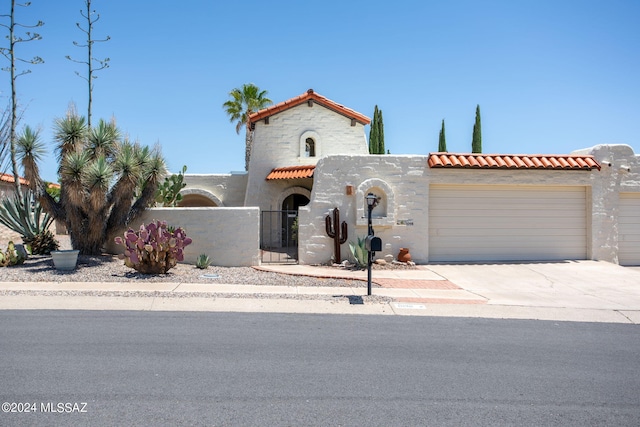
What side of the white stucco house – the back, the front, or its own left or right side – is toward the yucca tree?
right

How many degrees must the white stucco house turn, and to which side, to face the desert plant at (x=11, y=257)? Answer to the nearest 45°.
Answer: approximately 90° to its right

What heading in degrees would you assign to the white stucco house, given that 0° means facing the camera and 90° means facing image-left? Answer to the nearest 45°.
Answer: approximately 0°

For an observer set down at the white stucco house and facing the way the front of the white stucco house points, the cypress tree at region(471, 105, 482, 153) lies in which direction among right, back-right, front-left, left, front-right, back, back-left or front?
back

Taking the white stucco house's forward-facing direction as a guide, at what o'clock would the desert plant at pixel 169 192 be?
The desert plant is roughly at 3 o'clock from the white stucco house.

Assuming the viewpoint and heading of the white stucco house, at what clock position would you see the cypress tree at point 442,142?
The cypress tree is roughly at 6 o'clock from the white stucco house.

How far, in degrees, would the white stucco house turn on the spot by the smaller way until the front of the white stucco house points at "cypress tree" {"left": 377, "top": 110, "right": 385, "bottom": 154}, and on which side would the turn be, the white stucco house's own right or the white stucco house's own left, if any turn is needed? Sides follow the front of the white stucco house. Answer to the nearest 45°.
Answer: approximately 180°

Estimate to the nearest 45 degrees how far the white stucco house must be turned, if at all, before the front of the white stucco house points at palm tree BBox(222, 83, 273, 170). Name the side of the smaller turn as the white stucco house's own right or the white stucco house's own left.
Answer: approximately 135° to the white stucco house's own right

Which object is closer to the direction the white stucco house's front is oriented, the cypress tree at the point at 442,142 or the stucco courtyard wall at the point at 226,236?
the stucco courtyard wall

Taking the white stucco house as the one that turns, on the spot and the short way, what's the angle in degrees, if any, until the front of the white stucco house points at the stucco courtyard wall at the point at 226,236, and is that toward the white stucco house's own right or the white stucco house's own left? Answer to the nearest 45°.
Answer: approximately 90° to the white stucco house's own right

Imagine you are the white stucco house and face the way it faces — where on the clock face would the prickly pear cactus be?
The prickly pear cactus is roughly at 2 o'clock from the white stucco house.
